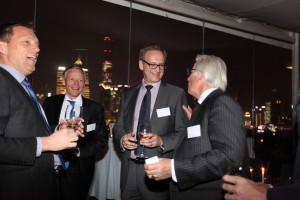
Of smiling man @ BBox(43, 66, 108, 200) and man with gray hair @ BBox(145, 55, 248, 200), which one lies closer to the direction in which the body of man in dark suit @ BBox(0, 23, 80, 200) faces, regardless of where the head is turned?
the man with gray hair

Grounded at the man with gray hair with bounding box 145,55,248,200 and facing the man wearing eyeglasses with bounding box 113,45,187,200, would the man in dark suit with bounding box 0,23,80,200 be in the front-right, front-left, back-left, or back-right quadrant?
front-left

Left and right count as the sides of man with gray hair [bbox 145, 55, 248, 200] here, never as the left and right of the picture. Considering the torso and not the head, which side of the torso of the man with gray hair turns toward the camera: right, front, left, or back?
left

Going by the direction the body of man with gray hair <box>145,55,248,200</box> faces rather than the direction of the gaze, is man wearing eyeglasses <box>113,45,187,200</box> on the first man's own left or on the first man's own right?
on the first man's own right

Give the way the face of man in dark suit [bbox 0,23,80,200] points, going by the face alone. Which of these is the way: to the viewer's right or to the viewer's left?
to the viewer's right

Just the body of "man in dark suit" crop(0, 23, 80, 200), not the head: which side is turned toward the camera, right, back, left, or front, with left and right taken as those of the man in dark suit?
right

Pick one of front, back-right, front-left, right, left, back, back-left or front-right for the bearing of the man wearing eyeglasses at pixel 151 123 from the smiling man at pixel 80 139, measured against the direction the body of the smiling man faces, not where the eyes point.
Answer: front-left

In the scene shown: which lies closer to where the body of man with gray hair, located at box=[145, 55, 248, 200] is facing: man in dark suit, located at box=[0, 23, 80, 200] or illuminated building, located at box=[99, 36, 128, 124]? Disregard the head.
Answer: the man in dark suit

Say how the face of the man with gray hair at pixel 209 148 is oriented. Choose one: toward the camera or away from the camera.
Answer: away from the camera

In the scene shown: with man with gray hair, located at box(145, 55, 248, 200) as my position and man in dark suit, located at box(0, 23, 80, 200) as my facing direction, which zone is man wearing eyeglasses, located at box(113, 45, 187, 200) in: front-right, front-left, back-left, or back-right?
front-right

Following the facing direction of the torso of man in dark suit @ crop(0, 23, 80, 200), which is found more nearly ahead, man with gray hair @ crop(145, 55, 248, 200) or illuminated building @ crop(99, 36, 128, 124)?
the man with gray hair

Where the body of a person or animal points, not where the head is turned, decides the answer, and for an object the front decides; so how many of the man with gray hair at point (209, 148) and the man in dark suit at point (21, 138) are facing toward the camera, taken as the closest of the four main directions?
0

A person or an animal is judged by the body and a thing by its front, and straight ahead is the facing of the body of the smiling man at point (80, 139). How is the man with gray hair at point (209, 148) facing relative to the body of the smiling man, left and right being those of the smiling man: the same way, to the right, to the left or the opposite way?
to the right

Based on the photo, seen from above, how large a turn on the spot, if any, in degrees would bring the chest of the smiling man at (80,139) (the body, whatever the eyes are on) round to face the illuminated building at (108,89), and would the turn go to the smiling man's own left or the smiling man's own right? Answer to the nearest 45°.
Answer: approximately 180°

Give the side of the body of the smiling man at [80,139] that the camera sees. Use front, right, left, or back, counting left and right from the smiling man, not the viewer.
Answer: front
